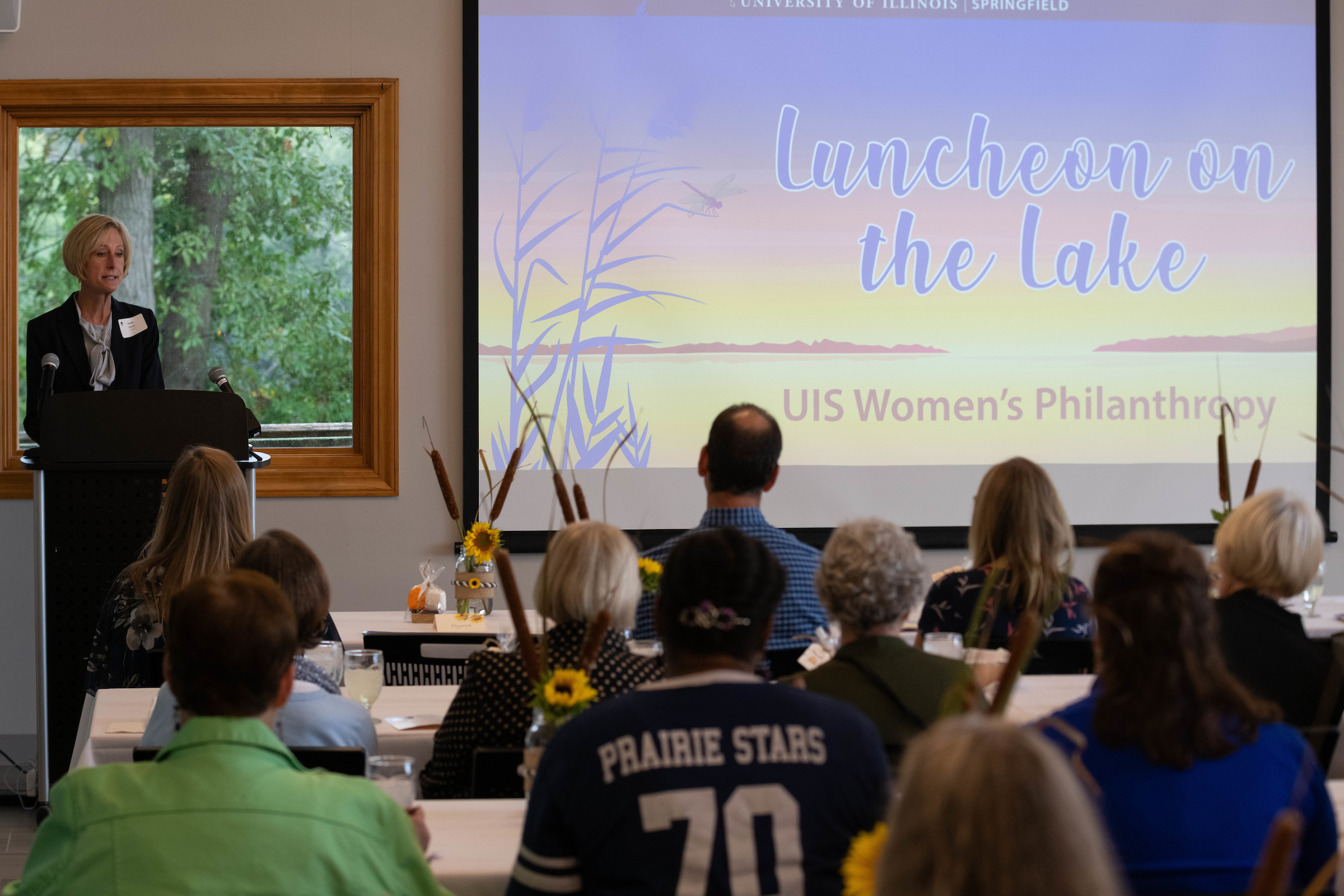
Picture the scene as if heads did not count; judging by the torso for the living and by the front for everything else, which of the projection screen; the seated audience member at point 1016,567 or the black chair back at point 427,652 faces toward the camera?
the projection screen

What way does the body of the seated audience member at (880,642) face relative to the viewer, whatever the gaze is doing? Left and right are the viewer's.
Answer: facing away from the viewer

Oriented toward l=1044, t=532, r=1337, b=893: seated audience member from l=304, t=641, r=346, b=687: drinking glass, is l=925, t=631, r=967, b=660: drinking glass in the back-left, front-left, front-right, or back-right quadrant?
front-left

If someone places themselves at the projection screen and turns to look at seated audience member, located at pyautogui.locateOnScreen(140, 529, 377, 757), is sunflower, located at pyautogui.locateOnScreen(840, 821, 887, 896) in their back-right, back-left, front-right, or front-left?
front-left

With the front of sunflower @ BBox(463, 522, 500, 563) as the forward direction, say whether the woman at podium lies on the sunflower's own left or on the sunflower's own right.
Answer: on the sunflower's own right

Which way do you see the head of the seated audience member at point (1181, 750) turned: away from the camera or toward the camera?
away from the camera

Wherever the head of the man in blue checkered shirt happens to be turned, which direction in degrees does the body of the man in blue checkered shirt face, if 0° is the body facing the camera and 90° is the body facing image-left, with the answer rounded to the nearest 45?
approximately 180°

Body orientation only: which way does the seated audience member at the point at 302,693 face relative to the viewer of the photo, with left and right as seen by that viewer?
facing away from the viewer

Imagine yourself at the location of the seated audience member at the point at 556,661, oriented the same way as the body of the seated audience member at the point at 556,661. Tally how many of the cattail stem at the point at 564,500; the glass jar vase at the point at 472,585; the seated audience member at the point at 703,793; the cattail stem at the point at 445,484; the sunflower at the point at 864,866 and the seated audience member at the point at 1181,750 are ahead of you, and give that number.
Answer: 3

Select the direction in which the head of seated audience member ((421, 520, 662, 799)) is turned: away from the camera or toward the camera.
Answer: away from the camera

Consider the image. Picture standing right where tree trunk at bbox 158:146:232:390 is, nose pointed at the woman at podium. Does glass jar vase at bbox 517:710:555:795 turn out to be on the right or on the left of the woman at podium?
left

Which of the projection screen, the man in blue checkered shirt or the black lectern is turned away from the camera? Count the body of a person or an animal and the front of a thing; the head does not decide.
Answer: the man in blue checkered shirt

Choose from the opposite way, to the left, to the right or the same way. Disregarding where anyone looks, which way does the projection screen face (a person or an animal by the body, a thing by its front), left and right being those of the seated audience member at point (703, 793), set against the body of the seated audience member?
the opposite way

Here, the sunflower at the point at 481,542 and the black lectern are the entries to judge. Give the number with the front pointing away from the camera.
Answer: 0

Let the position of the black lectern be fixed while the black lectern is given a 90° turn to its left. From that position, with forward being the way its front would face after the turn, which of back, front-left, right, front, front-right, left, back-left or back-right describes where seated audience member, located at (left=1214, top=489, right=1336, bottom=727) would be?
front-right

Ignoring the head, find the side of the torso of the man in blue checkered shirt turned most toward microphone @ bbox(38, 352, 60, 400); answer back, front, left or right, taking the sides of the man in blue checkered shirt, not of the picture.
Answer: left

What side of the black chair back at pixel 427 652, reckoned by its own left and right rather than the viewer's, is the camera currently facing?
back

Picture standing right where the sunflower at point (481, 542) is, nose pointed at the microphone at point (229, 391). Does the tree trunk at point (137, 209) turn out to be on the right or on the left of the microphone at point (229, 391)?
right

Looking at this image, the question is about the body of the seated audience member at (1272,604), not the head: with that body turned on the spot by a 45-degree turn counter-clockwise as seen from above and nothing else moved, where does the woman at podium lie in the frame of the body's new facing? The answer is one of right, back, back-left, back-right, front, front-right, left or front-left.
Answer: front

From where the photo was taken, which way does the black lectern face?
toward the camera

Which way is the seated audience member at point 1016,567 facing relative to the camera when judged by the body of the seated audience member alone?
away from the camera

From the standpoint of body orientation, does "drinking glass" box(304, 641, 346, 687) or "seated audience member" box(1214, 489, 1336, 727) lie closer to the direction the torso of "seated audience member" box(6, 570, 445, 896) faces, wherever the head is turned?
the drinking glass
